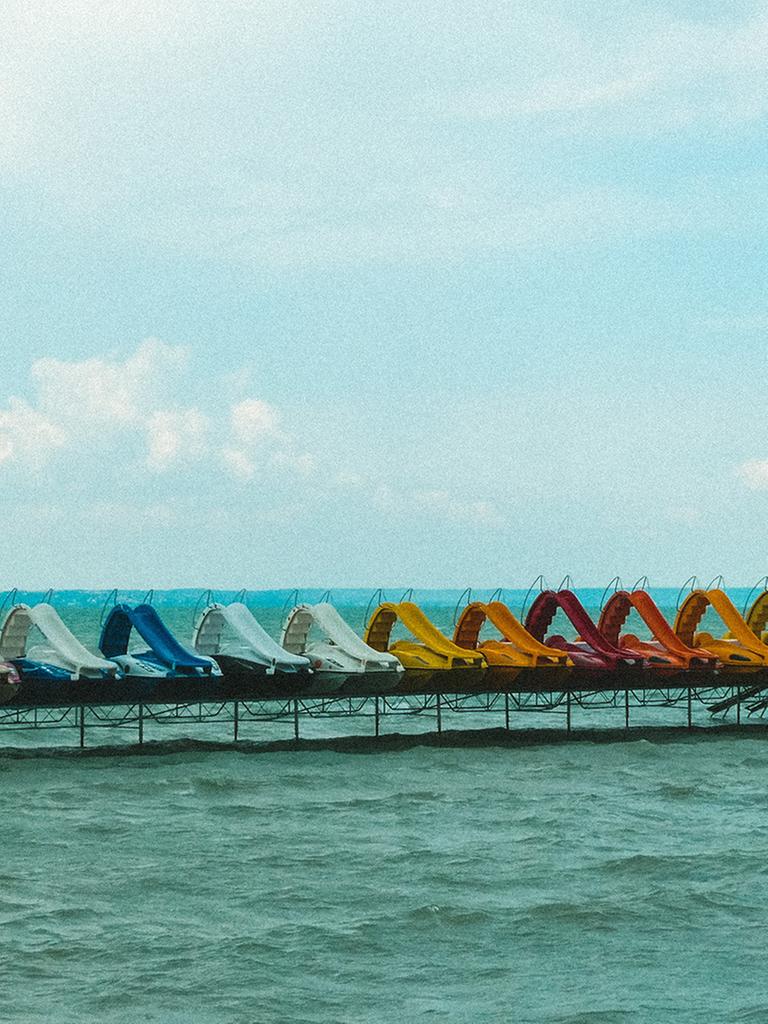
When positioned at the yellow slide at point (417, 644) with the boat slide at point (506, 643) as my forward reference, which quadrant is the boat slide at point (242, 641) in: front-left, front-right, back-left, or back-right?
back-right

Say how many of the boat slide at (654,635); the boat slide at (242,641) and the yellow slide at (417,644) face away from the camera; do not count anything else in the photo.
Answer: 0

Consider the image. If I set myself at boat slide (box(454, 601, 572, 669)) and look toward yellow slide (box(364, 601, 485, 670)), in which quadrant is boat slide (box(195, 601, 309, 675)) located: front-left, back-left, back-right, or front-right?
front-left
